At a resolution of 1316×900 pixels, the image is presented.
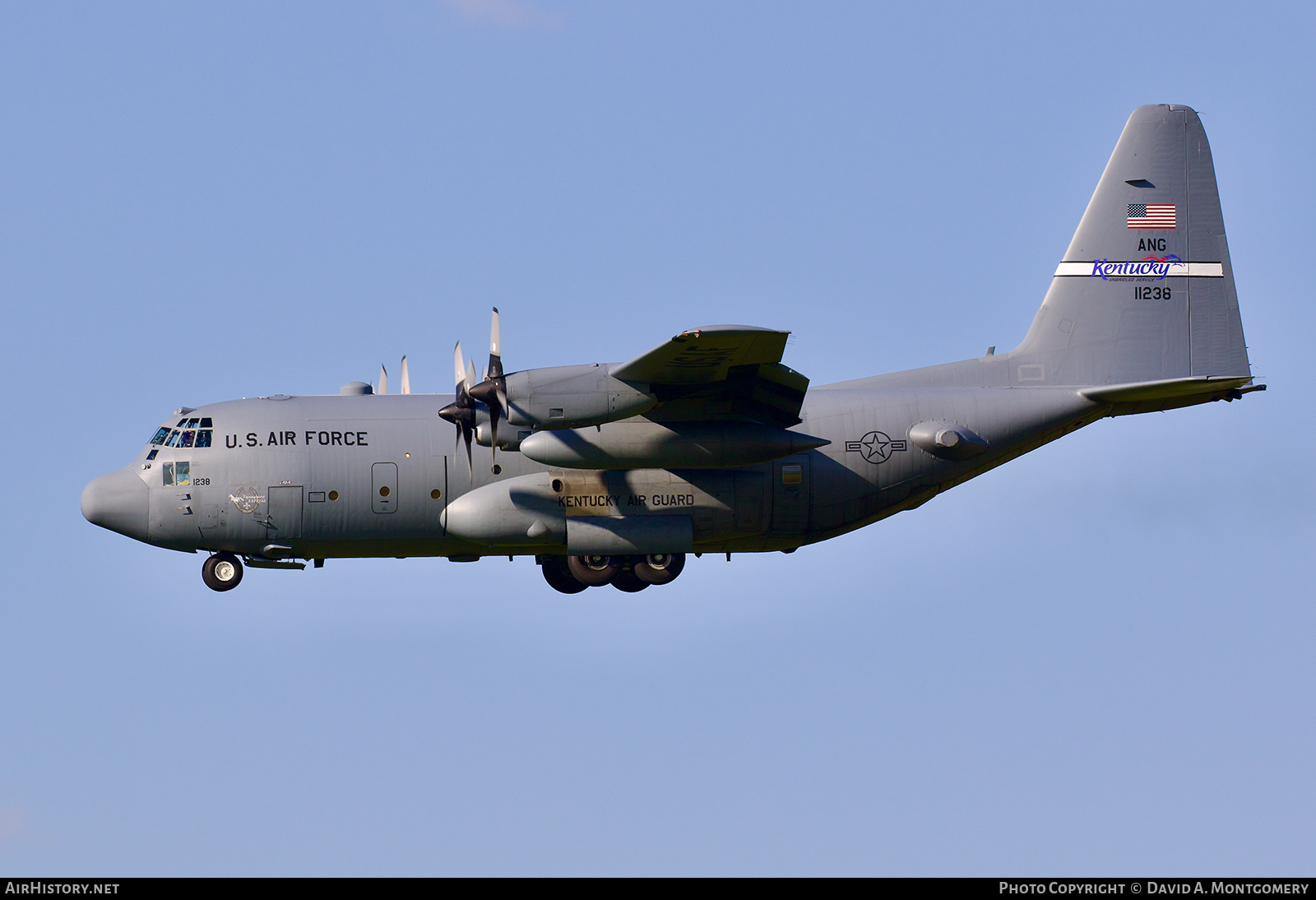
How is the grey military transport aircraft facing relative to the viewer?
to the viewer's left
